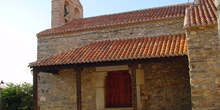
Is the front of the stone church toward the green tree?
no

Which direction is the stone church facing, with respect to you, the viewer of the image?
facing the viewer
